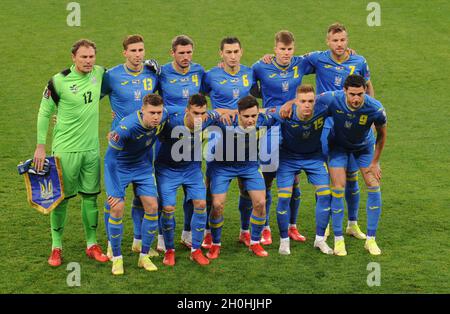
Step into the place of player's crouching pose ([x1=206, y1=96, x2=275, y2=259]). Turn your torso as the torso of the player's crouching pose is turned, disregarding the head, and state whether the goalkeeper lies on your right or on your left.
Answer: on your right

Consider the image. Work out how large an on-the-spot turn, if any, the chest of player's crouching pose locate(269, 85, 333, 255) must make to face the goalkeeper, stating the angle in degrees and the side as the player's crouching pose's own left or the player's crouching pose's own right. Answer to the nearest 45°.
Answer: approximately 90° to the player's crouching pose's own right

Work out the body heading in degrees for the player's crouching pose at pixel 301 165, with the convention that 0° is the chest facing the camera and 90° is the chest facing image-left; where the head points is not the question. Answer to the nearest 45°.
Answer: approximately 0°

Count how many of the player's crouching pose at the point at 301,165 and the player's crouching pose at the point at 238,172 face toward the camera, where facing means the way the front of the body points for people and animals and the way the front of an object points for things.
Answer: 2

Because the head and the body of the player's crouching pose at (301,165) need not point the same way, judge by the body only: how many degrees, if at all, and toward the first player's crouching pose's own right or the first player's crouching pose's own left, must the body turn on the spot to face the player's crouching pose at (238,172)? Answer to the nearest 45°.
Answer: approximately 90° to the first player's crouching pose's own right

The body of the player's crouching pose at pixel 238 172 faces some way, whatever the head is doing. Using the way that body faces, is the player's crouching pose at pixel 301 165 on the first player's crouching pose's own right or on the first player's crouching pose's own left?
on the first player's crouching pose's own left

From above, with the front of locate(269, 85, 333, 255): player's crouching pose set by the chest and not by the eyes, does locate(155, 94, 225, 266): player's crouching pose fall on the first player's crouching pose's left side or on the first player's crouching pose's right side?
on the first player's crouching pose's right side
